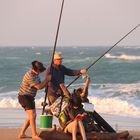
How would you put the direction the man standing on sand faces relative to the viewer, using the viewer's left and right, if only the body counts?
facing to the right of the viewer

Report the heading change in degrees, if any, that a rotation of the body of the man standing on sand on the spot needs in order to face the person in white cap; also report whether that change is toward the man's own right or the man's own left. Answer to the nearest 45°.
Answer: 0° — they already face them

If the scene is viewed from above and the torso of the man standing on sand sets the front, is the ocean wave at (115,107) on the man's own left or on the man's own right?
on the man's own left

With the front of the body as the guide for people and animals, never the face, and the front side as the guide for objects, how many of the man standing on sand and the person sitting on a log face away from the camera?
0
